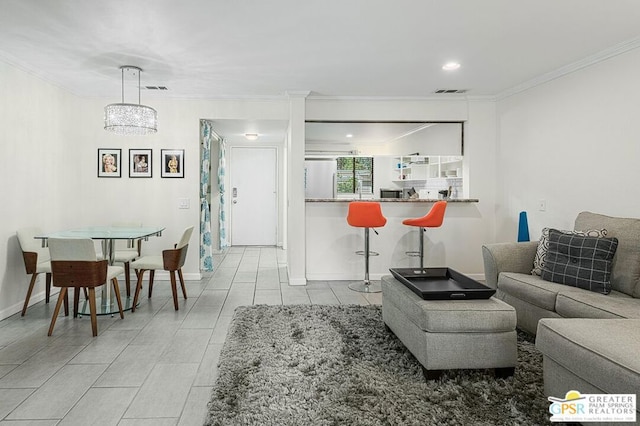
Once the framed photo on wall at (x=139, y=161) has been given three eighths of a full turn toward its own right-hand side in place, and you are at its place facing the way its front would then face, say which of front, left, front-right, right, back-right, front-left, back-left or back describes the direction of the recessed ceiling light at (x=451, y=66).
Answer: back

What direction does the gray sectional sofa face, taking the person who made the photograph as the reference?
facing the viewer and to the left of the viewer

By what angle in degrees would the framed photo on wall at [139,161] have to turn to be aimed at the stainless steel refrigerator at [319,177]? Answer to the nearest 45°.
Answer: approximately 90° to its left

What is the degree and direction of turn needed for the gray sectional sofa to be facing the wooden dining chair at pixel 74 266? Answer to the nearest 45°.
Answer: approximately 45° to its right

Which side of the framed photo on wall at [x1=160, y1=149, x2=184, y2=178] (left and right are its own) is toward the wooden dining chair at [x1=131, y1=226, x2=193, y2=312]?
front

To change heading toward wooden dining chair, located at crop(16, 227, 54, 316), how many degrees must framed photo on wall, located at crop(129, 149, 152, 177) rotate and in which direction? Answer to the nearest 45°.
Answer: approximately 45° to its right

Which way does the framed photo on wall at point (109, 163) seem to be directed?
toward the camera

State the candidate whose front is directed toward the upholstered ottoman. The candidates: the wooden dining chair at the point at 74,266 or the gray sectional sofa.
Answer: the gray sectional sofa

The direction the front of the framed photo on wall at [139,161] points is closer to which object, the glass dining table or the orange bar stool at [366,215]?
the glass dining table

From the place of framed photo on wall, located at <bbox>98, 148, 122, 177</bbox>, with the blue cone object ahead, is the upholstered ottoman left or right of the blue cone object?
right

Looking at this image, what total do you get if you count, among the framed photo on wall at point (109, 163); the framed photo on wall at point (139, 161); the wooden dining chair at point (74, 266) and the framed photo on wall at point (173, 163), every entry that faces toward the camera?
3

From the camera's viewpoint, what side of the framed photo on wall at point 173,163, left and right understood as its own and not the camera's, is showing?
front

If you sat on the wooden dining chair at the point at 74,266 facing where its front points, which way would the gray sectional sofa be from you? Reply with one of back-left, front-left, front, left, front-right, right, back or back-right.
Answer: right

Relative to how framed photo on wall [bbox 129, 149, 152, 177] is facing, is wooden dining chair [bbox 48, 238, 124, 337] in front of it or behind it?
in front
